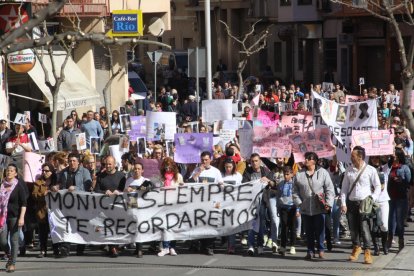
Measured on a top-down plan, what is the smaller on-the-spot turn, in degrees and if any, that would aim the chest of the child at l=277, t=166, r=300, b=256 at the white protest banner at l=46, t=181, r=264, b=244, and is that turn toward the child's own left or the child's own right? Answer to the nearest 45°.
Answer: approximately 90° to the child's own right

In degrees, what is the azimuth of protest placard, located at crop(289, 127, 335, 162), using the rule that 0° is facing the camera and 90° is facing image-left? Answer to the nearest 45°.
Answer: approximately 0°

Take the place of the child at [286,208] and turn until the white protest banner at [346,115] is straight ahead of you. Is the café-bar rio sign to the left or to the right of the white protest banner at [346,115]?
left

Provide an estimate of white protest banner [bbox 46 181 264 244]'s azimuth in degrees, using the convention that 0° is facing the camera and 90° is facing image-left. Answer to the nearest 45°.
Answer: approximately 0°

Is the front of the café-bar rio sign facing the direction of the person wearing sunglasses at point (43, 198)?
yes

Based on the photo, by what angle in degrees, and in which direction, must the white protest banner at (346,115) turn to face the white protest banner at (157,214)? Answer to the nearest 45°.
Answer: approximately 45° to its right
